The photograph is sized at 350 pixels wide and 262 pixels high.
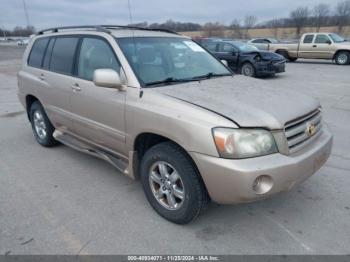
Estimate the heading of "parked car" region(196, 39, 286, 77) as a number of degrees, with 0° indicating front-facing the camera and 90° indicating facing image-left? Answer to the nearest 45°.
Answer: approximately 315°

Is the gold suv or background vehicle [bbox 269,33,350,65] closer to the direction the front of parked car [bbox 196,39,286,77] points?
the gold suv

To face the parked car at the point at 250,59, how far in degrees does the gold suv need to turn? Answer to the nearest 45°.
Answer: approximately 135° to its left

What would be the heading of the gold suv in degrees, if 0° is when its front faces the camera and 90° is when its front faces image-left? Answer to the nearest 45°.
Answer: approximately 315°

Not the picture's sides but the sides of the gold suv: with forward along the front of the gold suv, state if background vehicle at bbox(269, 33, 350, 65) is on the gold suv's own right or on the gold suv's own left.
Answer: on the gold suv's own left

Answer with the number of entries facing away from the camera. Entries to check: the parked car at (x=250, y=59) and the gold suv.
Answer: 0

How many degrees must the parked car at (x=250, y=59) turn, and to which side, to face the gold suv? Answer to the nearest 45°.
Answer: approximately 45° to its right
